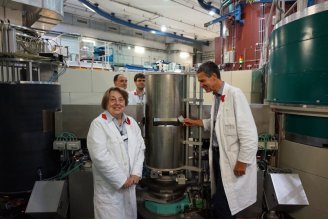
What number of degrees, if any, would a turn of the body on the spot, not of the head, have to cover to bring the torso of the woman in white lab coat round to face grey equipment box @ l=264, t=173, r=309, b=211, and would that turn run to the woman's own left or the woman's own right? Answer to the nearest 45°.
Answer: approximately 45° to the woman's own left

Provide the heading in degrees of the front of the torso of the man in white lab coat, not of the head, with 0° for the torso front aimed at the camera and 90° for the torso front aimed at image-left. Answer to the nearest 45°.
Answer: approximately 45°

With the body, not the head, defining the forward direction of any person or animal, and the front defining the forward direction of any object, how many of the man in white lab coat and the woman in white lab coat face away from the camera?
0

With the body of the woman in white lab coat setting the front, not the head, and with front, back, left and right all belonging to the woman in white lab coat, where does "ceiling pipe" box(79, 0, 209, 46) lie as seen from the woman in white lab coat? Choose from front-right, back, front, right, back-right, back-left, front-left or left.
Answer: back-left

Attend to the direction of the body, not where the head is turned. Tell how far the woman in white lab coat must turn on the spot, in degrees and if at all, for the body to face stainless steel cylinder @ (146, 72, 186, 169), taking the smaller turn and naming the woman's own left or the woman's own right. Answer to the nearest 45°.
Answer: approximately 90° to the woman's own left

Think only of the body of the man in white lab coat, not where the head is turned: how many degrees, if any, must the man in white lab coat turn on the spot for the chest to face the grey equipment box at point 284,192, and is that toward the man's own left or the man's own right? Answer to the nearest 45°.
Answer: approximately 180°

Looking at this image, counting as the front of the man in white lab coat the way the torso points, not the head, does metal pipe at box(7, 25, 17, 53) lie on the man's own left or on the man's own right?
on the man's own right
